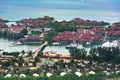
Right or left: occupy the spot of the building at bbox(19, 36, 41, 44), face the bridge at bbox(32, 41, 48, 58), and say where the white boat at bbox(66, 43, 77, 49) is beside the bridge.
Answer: left
